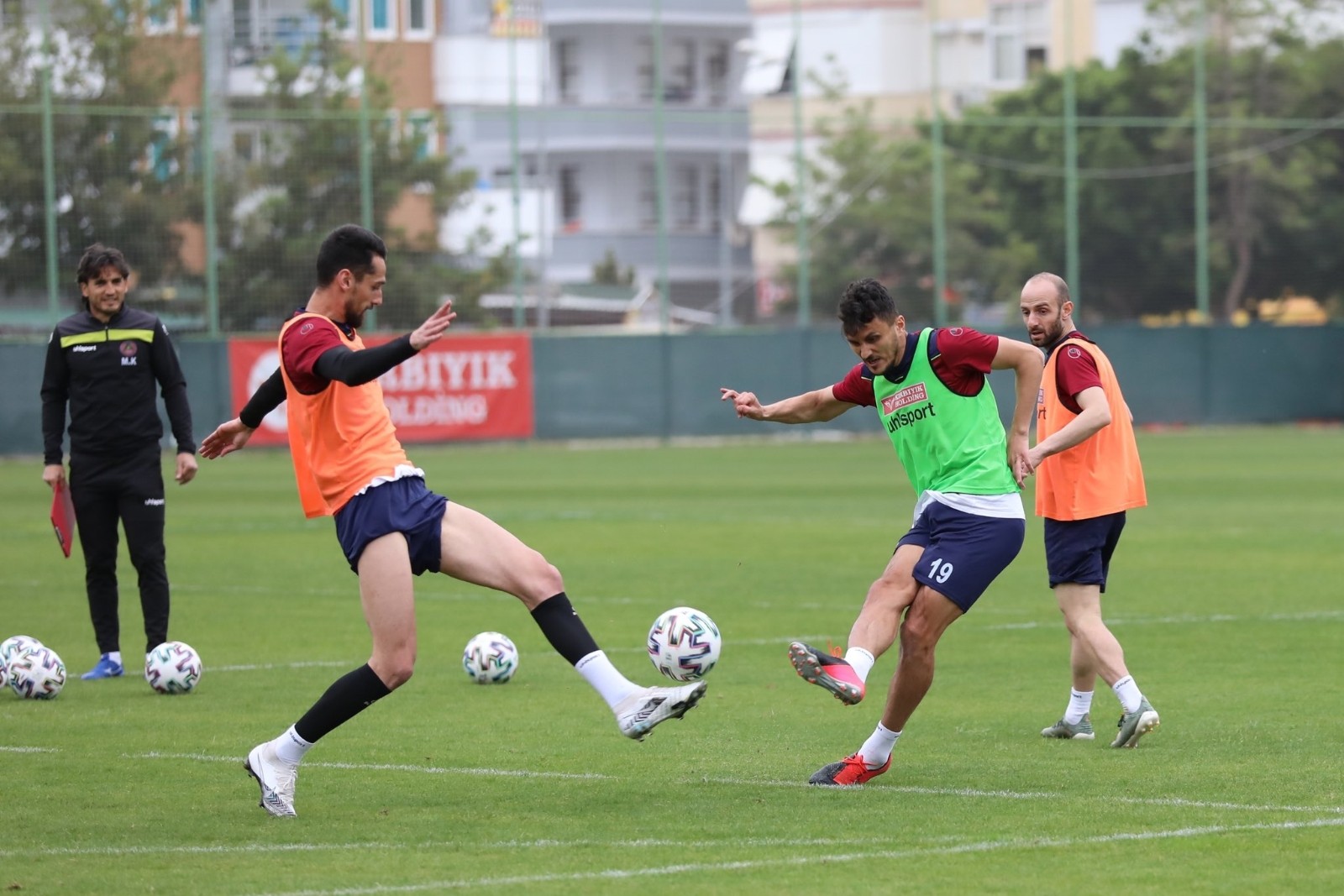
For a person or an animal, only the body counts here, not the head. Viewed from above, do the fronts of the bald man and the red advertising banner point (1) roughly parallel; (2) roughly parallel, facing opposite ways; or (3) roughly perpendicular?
roughly perpendicular

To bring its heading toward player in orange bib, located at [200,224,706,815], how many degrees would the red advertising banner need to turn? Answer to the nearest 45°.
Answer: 0° — it already faces them

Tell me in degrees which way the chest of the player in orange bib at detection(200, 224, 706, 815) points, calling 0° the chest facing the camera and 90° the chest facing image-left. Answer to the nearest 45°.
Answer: approximately 270°

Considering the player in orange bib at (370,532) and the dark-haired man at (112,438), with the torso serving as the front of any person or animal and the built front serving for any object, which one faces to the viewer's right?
the player in orange bib

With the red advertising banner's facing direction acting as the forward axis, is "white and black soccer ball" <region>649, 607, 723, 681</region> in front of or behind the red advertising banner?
in front

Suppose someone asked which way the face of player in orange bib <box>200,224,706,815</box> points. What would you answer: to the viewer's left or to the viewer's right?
to the viewer's right

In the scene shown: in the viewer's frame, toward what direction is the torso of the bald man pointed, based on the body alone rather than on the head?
to the viewer's left

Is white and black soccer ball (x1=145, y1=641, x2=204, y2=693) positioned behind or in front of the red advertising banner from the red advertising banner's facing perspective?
in front

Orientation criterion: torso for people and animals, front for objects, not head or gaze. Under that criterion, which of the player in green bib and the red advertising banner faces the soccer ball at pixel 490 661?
the red advertising banner

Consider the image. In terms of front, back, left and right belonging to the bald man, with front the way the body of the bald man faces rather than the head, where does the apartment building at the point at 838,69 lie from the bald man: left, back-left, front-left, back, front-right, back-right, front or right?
right
